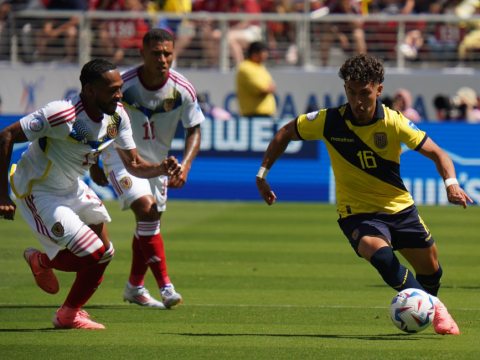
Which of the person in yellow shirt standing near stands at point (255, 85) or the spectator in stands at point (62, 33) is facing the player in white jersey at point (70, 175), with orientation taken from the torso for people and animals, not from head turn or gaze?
the spectator in stands at point (62, 33)

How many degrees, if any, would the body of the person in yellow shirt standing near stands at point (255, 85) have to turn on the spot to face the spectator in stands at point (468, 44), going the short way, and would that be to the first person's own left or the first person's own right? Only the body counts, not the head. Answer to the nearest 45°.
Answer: approximately 45° to the first person's own left

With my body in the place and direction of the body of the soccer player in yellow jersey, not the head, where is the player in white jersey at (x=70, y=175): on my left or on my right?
on my right

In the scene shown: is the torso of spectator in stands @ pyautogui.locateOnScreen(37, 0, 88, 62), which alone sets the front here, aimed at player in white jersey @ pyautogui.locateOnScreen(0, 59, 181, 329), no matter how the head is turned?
yes

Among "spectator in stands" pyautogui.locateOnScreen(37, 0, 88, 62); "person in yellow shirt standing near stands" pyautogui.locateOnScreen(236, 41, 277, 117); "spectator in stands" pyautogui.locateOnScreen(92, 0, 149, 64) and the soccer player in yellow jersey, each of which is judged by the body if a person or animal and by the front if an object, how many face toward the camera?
3

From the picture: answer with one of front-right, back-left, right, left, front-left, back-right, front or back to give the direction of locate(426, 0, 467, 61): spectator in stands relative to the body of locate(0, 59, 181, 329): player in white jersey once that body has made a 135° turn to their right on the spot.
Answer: back-right

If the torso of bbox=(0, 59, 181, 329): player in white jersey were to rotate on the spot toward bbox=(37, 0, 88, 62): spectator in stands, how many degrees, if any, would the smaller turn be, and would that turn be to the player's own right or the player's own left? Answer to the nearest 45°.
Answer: approximately 135° to the player's own left

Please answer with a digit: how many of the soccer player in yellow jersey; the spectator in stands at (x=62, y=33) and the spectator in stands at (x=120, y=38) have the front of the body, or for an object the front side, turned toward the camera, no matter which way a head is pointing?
3

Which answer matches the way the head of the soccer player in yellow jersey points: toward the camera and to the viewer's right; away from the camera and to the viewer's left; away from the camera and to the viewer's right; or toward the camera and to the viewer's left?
toward the camera and to the viewer's left

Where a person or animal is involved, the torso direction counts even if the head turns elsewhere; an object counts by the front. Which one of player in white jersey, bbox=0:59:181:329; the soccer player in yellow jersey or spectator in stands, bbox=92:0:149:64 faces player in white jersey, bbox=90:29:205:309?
the spectator in stands

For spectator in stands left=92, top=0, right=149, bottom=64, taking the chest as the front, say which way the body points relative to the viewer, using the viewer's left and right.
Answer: facing the viewer

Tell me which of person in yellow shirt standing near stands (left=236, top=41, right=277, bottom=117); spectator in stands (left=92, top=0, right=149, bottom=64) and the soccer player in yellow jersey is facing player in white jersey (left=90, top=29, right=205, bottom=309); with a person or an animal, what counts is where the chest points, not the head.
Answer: spectator in stands (left=92, top=0, right=149, bottom=64)

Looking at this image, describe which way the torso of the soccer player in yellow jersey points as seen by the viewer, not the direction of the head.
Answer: toward the camera

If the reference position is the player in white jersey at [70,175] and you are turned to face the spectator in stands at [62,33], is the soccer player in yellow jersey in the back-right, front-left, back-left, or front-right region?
back-right
